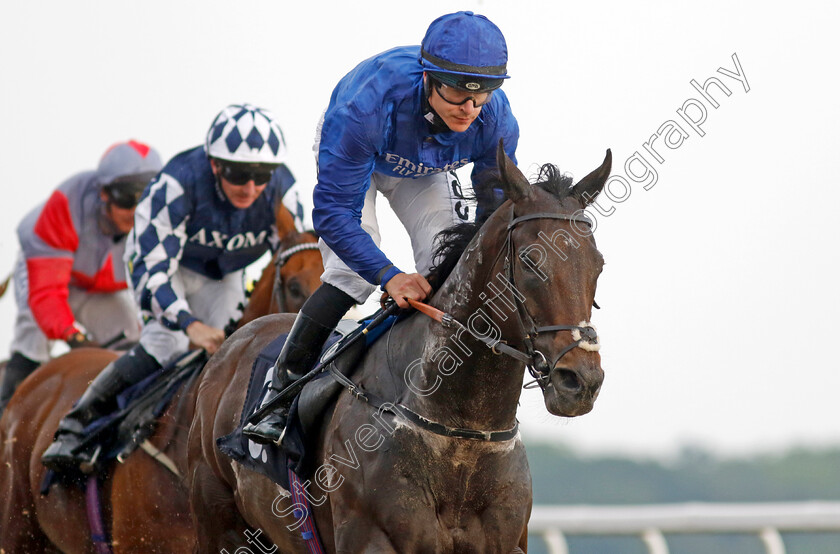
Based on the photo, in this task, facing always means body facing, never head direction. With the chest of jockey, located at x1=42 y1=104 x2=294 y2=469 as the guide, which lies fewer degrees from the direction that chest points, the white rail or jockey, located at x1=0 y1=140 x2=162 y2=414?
the white rail

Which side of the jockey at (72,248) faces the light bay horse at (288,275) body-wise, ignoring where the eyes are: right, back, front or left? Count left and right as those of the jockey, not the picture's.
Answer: front

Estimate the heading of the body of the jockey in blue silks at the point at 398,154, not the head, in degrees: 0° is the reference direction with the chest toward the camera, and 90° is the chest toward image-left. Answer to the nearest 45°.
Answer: approximately 315°

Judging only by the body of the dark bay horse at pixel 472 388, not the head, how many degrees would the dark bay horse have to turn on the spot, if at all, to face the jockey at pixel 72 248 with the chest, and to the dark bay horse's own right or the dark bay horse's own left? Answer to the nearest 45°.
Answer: approximately 180°

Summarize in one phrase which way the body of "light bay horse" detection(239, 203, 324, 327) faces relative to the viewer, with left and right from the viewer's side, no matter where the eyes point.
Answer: facing the viewer and to the right of the viewer

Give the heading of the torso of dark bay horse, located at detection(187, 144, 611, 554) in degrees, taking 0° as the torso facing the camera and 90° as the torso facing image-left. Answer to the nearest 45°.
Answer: approximately 315°

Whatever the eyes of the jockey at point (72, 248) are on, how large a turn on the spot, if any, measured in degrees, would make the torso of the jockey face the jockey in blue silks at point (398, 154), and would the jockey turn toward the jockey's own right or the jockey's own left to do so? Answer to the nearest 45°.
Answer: approximately 45° to the jockey's own right
